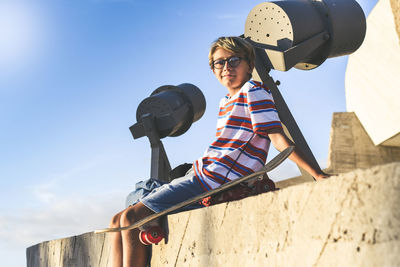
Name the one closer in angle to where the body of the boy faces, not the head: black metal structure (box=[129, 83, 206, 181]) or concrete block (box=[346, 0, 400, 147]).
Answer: the black metal structure

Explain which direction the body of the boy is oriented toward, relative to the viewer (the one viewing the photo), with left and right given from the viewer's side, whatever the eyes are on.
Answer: facing to the left of the viewer

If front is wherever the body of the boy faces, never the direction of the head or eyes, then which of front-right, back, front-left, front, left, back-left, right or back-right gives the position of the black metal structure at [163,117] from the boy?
right
